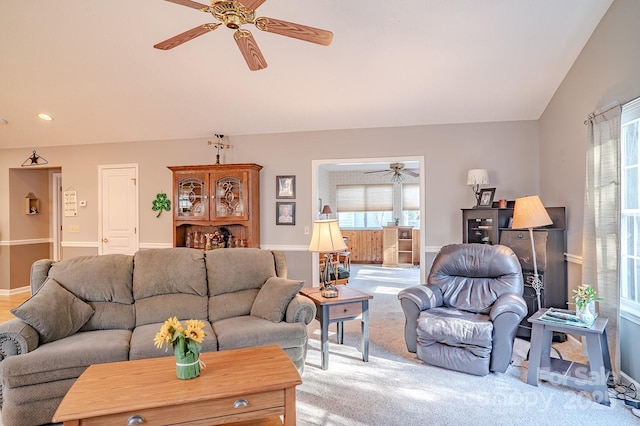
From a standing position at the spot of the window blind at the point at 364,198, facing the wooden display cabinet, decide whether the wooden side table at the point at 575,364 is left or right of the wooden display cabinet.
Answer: left

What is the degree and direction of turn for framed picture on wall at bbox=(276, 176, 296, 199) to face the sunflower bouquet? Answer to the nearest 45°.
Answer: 0° — it already faces it

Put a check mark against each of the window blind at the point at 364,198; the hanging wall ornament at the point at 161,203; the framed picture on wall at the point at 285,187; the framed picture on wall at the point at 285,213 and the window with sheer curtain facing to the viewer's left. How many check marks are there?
1

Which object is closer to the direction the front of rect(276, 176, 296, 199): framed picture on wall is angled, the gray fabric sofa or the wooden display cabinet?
the gray fabric sofa

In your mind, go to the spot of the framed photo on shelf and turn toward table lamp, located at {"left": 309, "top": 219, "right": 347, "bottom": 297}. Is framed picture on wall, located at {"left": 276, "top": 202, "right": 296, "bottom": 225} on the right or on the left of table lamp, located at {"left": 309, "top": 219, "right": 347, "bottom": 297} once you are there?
right

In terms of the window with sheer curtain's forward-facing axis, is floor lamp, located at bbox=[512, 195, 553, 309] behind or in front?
in front

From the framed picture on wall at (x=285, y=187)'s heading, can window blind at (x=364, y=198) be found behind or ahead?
behind

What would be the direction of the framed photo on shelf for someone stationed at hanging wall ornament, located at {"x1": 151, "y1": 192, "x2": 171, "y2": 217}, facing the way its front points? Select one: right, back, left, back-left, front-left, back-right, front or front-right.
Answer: front-left

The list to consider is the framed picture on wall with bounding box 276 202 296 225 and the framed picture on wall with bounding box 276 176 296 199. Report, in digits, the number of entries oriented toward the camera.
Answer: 2

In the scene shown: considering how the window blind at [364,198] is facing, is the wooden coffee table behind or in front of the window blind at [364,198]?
in front

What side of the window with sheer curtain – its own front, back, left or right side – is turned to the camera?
left

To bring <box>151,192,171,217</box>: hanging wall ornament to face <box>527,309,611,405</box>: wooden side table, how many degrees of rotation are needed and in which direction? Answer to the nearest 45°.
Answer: approximately 45° to its left

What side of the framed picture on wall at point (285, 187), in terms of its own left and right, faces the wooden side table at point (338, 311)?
front

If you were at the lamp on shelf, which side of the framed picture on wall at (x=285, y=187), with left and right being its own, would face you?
left
